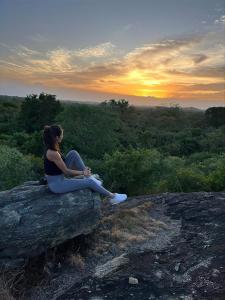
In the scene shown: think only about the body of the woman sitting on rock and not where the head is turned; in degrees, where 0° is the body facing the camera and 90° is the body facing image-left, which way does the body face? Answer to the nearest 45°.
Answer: approximately 270°

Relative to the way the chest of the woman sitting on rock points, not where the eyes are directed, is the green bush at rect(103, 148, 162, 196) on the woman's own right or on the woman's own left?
on the woman's own left
